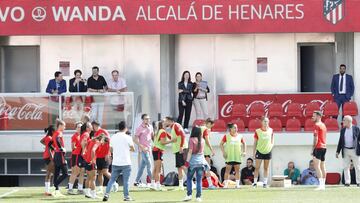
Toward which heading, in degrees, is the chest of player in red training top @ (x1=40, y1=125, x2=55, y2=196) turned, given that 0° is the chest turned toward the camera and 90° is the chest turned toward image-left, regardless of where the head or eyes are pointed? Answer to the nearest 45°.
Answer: approximately 270°

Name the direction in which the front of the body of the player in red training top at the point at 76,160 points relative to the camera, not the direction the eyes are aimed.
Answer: to the viewer's right

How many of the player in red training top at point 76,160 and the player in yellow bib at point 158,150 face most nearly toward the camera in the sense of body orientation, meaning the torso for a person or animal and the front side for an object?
0

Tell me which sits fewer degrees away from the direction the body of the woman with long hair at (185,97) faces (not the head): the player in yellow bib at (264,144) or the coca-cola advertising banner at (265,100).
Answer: the player in yellow bib

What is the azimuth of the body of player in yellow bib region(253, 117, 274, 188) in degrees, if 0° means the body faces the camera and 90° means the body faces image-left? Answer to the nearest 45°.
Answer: approximately 0°

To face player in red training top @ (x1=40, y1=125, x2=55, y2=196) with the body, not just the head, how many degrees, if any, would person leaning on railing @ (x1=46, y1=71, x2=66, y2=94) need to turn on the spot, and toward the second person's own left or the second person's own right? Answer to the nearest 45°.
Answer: approximately 45° to the second person's own right

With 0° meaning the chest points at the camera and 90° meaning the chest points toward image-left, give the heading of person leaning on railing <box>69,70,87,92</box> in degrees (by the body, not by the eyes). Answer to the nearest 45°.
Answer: approximately 0°

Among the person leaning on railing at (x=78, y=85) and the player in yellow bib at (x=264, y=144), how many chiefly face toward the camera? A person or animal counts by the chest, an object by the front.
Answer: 2

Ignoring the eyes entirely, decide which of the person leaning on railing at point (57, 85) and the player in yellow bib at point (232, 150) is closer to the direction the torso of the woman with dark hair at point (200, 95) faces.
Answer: the player in yellow bib
